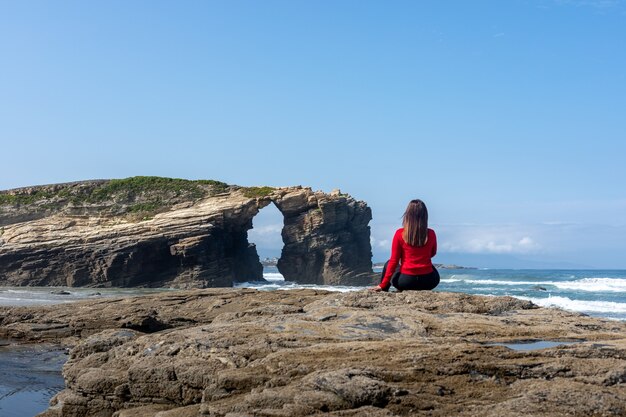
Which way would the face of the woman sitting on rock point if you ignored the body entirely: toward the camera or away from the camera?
away from the camera

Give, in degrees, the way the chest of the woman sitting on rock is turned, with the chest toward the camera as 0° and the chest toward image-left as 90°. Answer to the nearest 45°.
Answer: approximately 180°
